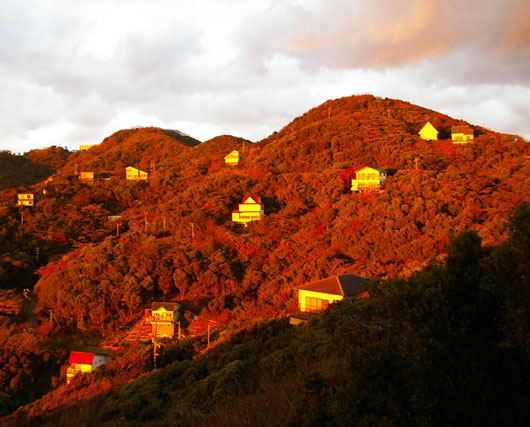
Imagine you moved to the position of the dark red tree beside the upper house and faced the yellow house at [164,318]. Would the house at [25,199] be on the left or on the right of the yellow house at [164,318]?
right

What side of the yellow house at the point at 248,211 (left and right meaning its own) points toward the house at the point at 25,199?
right

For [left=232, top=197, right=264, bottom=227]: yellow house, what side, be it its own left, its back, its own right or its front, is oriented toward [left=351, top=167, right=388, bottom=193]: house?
left

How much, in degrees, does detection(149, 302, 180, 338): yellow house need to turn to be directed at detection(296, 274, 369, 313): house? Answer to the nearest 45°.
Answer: approximately 45° to its left

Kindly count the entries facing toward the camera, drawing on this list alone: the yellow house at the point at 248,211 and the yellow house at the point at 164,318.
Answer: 2

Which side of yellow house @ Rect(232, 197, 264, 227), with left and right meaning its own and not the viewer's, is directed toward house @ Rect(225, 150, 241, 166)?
back

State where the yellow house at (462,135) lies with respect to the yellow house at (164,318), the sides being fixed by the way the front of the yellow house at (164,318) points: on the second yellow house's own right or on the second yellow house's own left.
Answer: on the second yellow house's own left

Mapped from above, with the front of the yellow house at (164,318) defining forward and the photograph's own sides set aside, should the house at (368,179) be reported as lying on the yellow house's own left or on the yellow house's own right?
on the yellow house's own left

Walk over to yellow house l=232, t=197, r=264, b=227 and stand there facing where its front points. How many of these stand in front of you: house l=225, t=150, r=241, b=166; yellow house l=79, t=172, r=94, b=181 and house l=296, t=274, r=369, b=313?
1

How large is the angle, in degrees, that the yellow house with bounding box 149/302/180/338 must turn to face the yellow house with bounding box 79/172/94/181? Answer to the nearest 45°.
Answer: approximately 180°

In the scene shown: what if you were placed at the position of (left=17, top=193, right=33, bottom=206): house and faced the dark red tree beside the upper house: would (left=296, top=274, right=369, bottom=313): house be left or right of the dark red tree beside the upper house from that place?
right

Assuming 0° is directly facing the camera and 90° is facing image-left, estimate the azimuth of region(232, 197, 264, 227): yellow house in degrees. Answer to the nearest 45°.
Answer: approximately 0°
